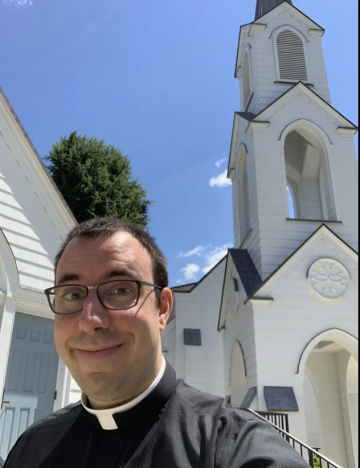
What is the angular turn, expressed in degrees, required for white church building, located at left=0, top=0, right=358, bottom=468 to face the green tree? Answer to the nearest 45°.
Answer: approximately 135° to its right

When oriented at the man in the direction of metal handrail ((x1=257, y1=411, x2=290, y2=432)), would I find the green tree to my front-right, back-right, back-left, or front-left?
front-left

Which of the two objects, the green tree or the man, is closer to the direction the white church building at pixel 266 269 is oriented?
the man

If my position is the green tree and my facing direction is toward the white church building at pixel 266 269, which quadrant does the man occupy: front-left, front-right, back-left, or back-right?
front-right

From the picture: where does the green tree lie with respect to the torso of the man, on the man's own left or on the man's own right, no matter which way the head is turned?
on the man's own right

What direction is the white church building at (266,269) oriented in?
toward the camera

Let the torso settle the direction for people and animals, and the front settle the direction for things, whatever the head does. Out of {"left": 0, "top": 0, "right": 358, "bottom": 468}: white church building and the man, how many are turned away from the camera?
0

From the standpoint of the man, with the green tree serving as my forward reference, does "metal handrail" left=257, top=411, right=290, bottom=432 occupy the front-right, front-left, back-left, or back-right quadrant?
front-right

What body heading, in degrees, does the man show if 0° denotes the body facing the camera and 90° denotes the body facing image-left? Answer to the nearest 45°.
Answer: approximately 45°

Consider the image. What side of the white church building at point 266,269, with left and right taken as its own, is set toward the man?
front
